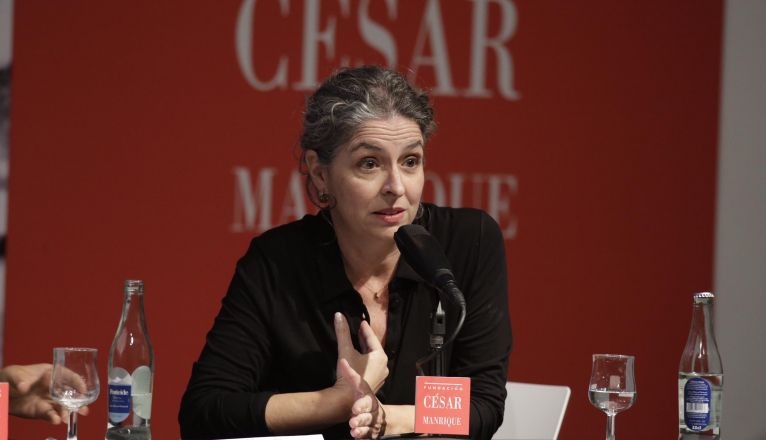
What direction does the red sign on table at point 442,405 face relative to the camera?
toward the camera

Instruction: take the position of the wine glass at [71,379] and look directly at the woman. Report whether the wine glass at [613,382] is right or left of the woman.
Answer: right

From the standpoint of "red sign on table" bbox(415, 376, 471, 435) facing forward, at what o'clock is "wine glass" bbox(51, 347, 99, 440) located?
The wine glass is roughly at 3 o'clock from the red sign on table.

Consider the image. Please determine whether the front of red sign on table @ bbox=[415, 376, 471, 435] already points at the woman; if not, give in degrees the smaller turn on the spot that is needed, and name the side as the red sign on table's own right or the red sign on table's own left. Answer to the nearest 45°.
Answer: approximately 180°

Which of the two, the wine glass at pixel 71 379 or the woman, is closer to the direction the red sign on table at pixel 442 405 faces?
the wine glass

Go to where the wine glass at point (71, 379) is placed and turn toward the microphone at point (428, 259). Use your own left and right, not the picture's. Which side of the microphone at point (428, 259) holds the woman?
left
